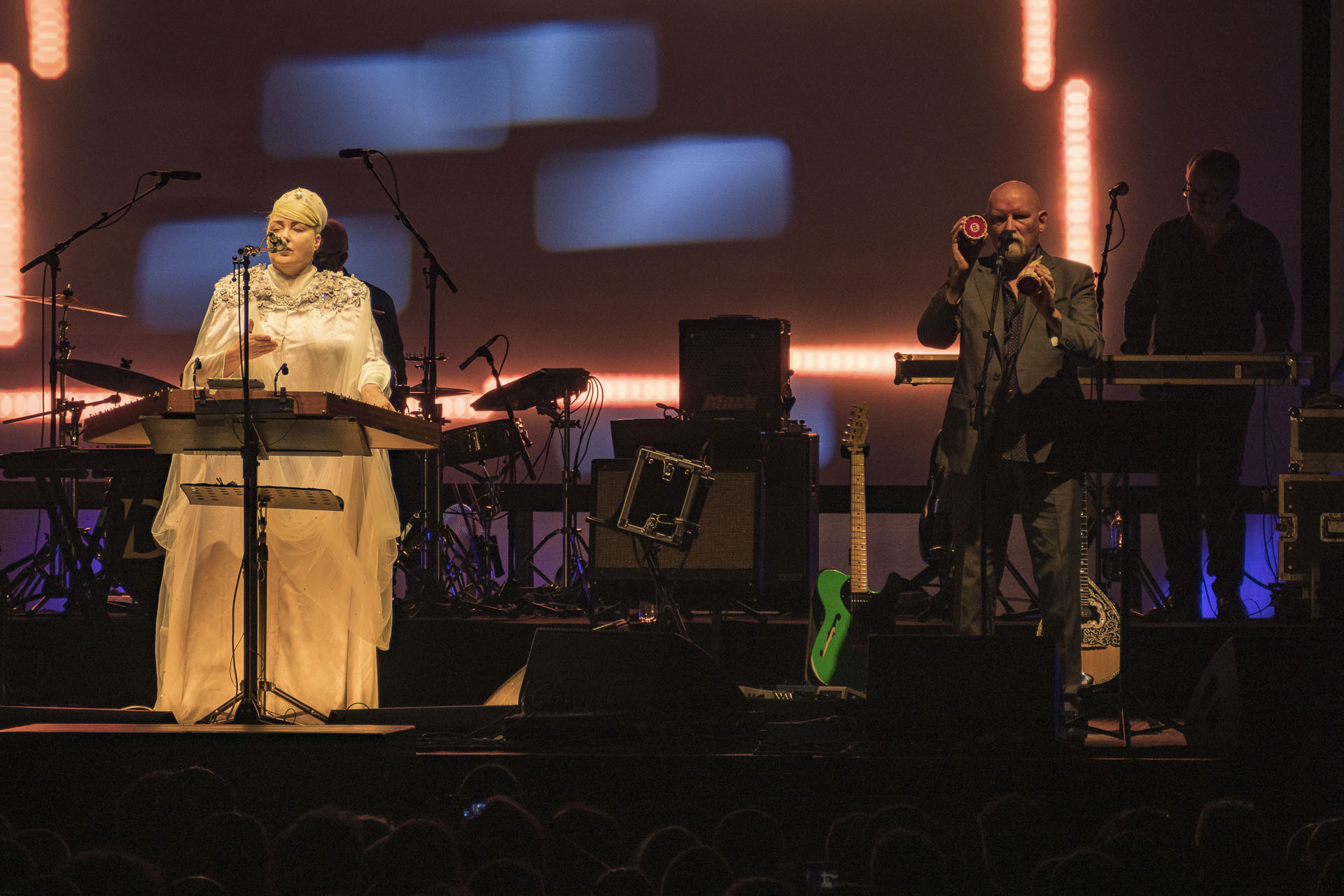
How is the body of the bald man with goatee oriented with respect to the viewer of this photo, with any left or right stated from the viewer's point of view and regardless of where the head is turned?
facing the viewer

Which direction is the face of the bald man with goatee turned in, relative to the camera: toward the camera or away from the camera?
toward the camera

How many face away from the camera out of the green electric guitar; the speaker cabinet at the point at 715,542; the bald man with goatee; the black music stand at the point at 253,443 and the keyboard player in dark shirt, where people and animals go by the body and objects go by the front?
1

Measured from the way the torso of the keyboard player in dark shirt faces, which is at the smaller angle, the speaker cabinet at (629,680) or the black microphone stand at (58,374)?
the speaker cabinet

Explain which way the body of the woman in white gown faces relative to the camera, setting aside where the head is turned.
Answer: toward the camera

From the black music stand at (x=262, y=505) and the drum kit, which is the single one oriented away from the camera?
the black music stand

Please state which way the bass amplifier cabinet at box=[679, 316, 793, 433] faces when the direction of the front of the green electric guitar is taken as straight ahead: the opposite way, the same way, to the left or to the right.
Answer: the same way

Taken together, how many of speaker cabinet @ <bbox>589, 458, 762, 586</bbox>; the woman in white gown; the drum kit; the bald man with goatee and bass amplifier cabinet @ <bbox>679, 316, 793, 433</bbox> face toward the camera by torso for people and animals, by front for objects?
5

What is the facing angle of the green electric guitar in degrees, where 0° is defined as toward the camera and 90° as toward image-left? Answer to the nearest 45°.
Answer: approximately 0°

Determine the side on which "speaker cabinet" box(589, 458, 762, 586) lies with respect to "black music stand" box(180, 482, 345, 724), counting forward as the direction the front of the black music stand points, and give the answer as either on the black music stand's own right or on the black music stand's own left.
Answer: on the black music stand's own right

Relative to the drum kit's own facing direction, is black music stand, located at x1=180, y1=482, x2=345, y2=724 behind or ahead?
ahead

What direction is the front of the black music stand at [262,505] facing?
away from the camera

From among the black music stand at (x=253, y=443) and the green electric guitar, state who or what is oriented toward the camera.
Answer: the green electric guitar

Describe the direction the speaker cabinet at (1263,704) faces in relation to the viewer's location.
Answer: facing away from the viewer and to the left of the viewer

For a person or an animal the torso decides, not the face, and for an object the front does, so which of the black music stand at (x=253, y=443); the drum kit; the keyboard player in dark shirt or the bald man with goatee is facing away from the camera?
the black music stand

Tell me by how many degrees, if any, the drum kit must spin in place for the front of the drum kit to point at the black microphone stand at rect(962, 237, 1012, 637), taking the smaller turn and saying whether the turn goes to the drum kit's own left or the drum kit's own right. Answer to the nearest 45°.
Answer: approximately 45° to the drum kit's own left

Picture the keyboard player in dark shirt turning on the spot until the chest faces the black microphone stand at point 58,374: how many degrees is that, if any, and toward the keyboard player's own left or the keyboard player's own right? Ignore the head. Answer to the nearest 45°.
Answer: approximately 90° to the keyboard player's own right
